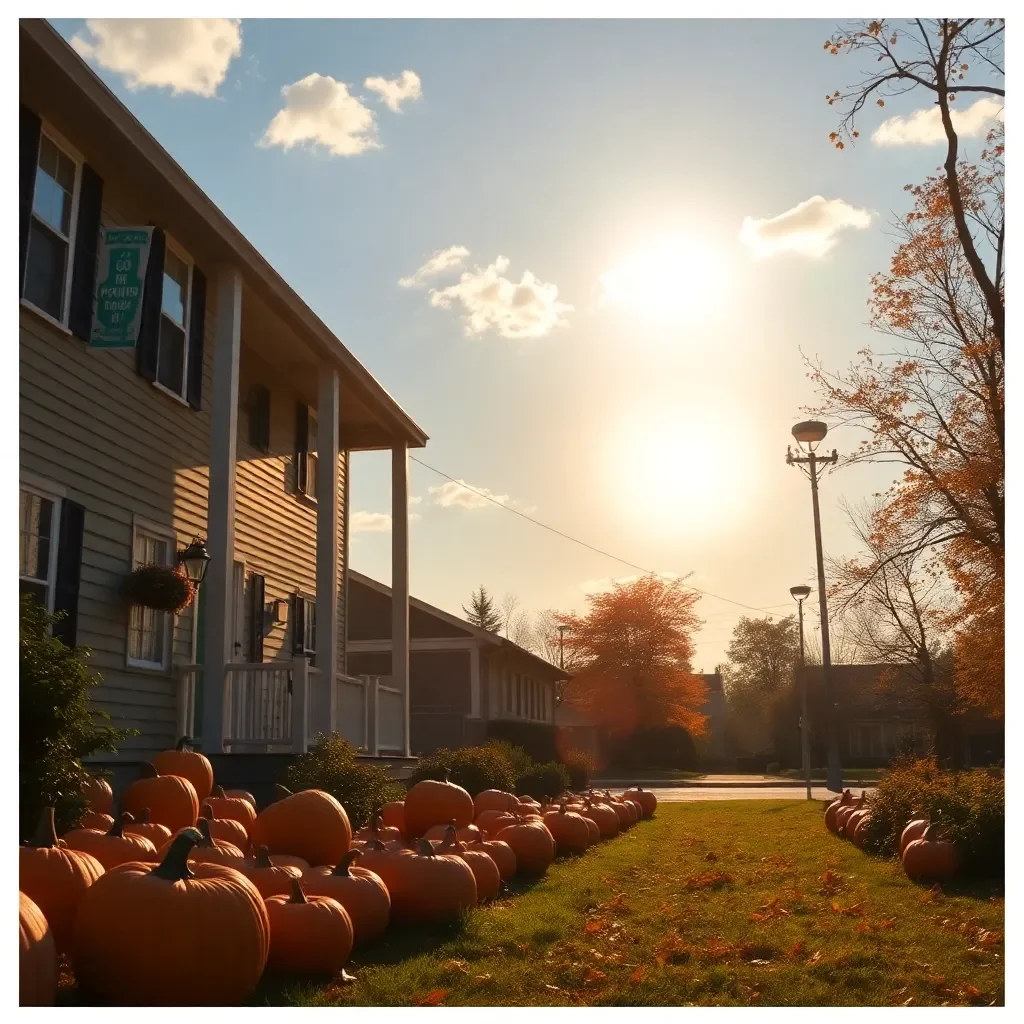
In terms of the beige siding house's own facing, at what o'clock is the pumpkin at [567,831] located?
The pumpkin is roughly at 11 o'clock from the beige siding house.

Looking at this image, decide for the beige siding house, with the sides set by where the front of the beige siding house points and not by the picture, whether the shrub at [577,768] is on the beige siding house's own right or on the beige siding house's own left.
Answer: on the beige siding house's own left

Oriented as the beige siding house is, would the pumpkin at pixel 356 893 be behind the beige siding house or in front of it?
in front

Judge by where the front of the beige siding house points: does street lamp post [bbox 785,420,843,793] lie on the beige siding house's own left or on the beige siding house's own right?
on the beige siding house's own left

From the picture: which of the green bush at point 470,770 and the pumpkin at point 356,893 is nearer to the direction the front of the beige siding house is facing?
the pumpkin

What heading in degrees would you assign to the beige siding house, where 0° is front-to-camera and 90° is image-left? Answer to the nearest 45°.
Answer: approximately 315°

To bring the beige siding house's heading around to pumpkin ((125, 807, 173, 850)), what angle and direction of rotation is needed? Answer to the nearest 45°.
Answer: approximately 45° to its right

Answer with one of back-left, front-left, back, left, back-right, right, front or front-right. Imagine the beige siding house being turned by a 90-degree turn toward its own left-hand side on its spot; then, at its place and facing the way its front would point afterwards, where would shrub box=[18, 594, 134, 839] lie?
back-right

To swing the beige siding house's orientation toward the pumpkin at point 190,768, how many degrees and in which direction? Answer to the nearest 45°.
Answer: approximately 45° to its right

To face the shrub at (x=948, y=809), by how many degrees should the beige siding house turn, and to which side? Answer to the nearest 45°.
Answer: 0° — it already faces it

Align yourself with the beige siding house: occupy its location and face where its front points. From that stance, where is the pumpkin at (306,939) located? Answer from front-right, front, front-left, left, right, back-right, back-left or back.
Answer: front-right
